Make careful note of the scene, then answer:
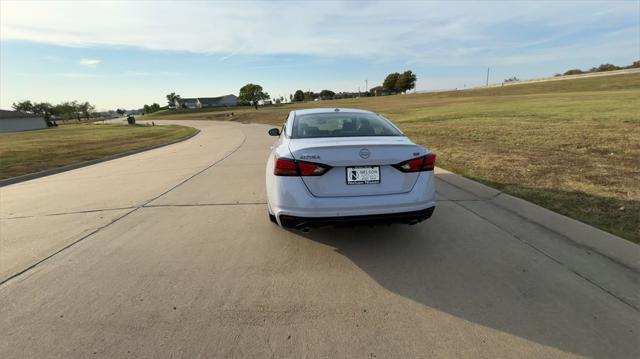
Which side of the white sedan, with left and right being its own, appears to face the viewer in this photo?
back
